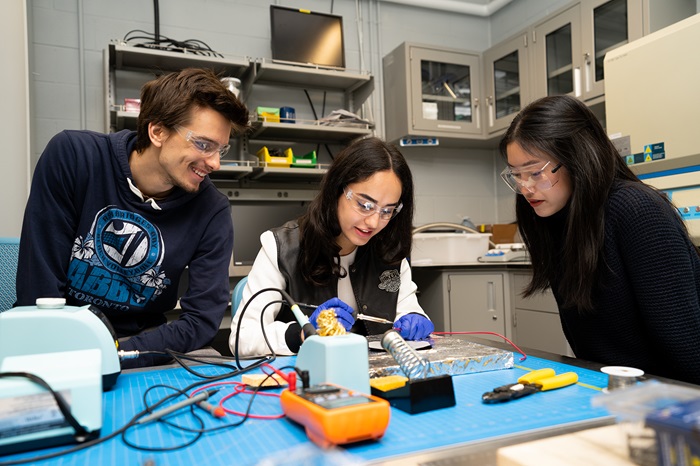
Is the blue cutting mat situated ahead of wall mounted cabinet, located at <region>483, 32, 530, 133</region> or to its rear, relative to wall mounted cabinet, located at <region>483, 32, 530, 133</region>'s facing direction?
ahead

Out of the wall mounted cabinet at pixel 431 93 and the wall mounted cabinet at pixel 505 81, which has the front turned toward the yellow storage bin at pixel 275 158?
the wall mounted cabinet at pixel 505 81

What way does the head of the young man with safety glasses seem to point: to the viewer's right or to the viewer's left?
to the viewer's right

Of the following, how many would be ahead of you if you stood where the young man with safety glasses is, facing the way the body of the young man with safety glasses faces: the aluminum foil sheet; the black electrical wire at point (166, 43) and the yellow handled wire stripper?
2

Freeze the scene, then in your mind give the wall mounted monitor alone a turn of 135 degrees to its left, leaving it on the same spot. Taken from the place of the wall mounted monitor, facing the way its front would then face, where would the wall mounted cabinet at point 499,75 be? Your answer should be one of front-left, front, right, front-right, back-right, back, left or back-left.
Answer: right

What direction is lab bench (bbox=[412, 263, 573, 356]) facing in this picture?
toward the camera

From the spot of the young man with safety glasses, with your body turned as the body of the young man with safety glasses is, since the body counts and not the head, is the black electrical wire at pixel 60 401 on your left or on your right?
on your right

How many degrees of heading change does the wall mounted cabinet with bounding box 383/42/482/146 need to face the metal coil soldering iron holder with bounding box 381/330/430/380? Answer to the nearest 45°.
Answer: approximately 45° to its right

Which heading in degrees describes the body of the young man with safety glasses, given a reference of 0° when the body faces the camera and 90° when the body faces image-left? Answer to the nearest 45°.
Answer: approximately 315°

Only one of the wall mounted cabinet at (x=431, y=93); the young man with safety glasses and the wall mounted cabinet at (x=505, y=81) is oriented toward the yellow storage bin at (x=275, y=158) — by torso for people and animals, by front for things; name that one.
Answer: the wall mounted cabinet at (x=505, y=81)

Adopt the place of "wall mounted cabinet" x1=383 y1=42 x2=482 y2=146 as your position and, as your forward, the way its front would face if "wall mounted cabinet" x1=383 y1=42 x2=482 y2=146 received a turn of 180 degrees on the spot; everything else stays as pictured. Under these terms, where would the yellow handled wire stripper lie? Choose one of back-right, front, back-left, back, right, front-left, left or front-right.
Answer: back-left

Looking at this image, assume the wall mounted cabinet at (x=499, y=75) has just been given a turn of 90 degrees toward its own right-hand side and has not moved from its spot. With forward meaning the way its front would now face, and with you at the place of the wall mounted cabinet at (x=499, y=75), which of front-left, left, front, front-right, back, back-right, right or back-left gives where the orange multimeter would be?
back-left

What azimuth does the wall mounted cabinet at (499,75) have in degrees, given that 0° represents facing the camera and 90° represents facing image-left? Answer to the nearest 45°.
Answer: approximately 45°

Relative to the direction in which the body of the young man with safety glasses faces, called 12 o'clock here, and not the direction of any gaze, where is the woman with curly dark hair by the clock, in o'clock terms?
The woman with curly dark hair is roughly at 9 o'clock from the young man with safety glasses.

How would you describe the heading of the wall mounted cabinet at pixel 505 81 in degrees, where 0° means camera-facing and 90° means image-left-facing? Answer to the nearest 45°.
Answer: approximately 45°
